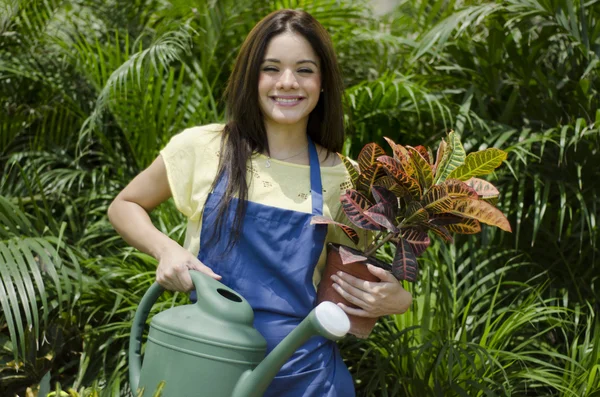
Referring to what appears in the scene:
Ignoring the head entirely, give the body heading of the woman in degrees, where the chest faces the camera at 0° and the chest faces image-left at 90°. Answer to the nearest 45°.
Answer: approximately 0°

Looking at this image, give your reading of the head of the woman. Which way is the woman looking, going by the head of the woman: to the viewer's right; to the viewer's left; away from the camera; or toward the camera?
toward the camera
